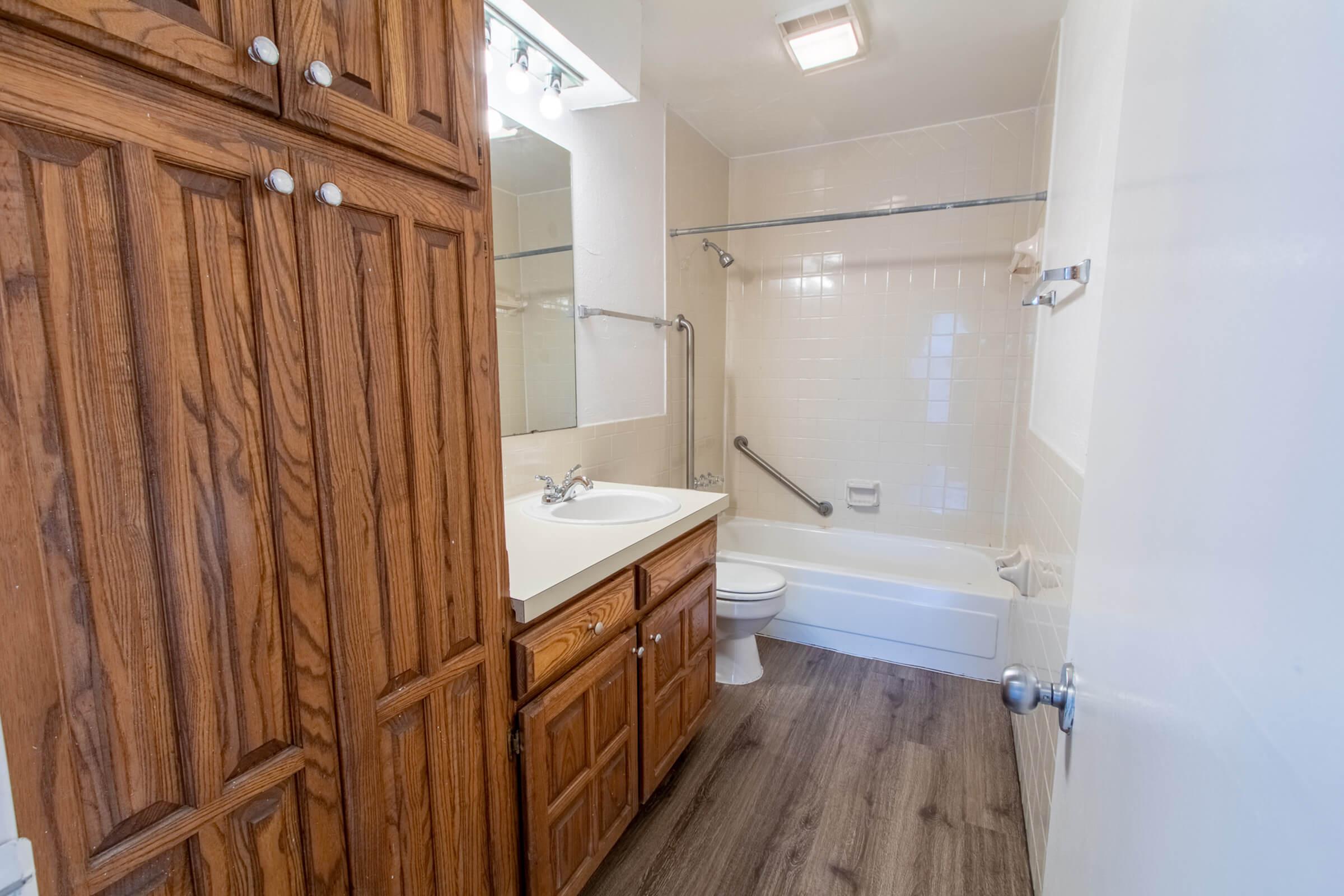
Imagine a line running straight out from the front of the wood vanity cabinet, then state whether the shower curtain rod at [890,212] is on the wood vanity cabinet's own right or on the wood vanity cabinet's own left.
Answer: on the wood vanity cabinet's own left

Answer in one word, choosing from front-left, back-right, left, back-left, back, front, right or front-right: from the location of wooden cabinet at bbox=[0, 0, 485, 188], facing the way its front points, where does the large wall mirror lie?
left

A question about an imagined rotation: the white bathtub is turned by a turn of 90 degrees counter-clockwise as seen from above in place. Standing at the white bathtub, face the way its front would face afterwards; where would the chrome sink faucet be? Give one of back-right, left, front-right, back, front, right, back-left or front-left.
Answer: back-right

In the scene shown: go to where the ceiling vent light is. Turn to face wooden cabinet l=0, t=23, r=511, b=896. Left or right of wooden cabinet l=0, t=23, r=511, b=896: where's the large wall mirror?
right

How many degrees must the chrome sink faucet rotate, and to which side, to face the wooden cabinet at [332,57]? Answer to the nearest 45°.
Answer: approximately 45° to its right

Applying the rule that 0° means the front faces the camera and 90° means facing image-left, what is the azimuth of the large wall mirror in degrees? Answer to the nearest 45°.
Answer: approximately 315°

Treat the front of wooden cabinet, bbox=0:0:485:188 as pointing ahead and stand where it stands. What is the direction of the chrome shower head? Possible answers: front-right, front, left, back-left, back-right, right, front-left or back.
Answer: left

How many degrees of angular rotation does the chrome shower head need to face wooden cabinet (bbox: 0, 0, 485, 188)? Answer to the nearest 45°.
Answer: approximately 90° to its right

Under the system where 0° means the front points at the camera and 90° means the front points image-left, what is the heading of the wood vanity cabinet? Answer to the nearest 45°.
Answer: approximately 315°

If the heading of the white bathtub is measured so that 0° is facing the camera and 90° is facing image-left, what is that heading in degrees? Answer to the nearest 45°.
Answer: approximately 0°

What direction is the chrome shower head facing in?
to the viewer's right
